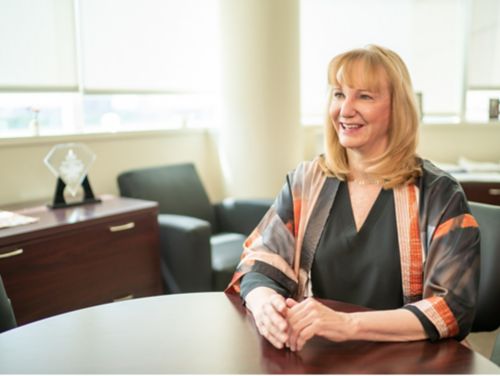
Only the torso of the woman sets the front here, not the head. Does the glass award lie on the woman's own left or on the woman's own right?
on the woman's own right

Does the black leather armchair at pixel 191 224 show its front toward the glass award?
no

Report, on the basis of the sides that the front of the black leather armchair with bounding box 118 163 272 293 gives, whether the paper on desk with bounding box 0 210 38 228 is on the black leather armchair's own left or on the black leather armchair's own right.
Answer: on the black leather armchair's own right

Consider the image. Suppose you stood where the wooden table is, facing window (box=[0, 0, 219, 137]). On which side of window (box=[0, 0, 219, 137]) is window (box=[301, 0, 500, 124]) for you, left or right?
right

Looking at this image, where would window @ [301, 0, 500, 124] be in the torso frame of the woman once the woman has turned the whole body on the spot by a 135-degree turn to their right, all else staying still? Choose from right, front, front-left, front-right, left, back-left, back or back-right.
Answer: front

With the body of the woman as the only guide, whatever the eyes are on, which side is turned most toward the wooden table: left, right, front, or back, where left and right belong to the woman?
front

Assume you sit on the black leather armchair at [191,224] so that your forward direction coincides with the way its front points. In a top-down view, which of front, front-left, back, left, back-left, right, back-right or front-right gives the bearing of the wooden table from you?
front-right

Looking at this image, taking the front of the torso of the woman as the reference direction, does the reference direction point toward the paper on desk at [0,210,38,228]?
no

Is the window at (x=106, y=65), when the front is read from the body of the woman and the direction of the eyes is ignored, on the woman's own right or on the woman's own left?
on the woman's own right

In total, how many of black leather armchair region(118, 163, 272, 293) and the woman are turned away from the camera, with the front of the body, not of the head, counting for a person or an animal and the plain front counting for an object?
0

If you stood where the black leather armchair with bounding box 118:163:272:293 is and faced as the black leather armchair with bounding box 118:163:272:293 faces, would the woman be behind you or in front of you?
in front

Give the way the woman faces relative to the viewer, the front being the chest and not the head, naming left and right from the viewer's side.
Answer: facing the viewer and to the left of the viewer

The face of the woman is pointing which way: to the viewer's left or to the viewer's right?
to the viewer's left

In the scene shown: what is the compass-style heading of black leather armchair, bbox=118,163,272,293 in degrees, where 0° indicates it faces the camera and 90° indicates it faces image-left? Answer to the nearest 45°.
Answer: approximately 315°
